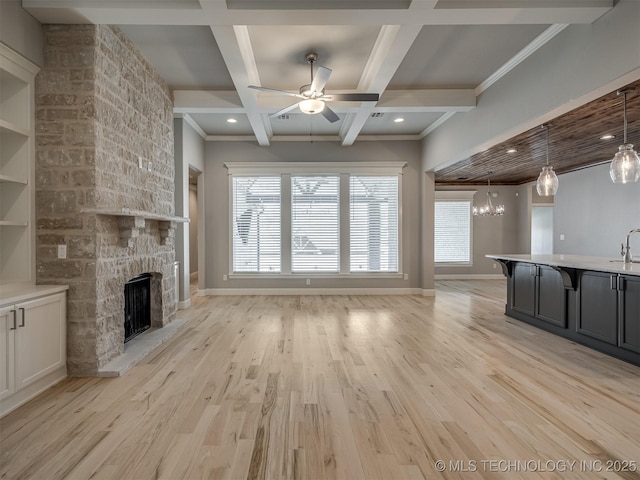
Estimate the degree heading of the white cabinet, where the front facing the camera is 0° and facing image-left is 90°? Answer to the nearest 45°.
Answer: approximately 315°

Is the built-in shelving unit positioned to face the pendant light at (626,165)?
yes

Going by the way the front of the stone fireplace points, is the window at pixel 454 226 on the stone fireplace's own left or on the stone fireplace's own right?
on the stone fireplace's own left

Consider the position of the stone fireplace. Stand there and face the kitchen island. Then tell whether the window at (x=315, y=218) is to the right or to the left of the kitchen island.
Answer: left

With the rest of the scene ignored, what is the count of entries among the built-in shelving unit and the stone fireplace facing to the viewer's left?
0

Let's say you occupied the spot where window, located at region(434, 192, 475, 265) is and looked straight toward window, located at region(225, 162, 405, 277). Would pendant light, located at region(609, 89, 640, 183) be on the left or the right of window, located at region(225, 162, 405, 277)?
left

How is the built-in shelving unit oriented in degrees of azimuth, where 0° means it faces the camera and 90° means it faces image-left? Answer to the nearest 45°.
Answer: approximately 315°

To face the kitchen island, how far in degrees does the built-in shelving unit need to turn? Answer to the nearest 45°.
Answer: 0° — it already faces it

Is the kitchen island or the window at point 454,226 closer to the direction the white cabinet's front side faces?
the kitchen island
